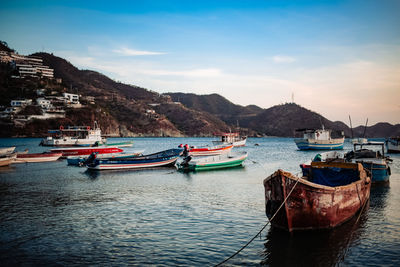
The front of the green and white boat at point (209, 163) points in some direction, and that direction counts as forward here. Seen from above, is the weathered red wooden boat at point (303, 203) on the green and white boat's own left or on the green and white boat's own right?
on the green and white boat's own right

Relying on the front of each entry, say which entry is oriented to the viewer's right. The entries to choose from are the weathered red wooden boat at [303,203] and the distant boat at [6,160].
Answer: the distant boat

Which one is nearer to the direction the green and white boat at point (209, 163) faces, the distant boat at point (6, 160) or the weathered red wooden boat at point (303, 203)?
the weathered red wooden boat

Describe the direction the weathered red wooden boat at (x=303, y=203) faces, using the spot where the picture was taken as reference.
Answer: facing the viewer and to the left of the viewer

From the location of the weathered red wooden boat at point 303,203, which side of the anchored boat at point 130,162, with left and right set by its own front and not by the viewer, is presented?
right

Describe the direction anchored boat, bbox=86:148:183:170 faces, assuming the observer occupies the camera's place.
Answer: facing to the right of the viewer

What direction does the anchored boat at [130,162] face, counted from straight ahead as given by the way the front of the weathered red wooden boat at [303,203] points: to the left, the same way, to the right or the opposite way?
the opposite way

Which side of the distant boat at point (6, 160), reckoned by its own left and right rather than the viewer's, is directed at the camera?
right

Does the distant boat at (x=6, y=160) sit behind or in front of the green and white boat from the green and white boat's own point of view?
behind

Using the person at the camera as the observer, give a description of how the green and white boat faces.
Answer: facing to the right of the viewer

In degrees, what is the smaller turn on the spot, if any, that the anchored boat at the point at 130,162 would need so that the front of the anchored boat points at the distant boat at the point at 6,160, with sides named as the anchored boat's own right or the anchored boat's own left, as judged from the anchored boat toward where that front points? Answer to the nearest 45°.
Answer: approximately 135° to the anchored boat's own left
